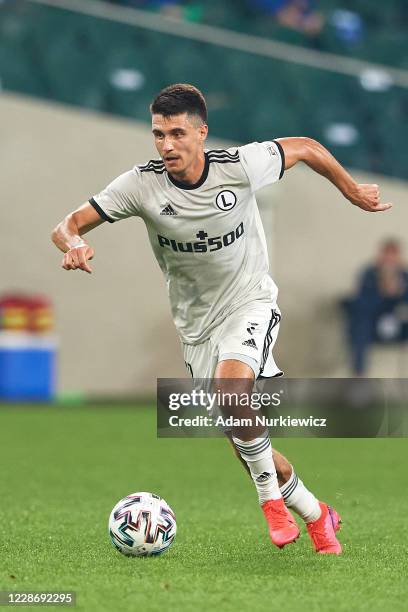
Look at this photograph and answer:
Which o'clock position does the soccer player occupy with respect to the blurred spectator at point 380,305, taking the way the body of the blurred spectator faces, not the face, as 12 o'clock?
The soccer player is roughly at 12 o'clock from the blurred spectator.

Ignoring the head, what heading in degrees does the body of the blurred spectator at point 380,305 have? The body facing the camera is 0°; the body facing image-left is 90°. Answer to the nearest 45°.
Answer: approximately 0°

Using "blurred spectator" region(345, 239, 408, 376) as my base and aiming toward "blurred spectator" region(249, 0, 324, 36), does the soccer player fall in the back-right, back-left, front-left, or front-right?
back-left
